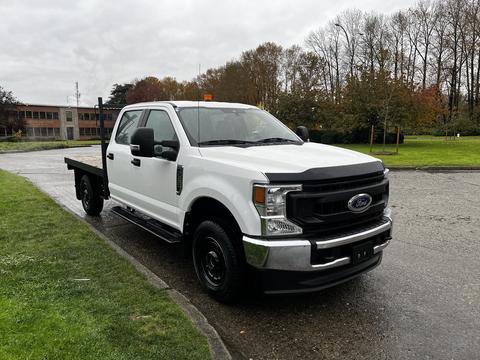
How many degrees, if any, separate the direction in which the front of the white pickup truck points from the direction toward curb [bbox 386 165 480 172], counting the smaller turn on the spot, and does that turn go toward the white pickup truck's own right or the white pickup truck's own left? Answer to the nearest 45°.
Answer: approximately 90° to the white pickup truck's own left

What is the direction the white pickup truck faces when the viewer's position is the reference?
facing the viewer and to the right of the viewer
